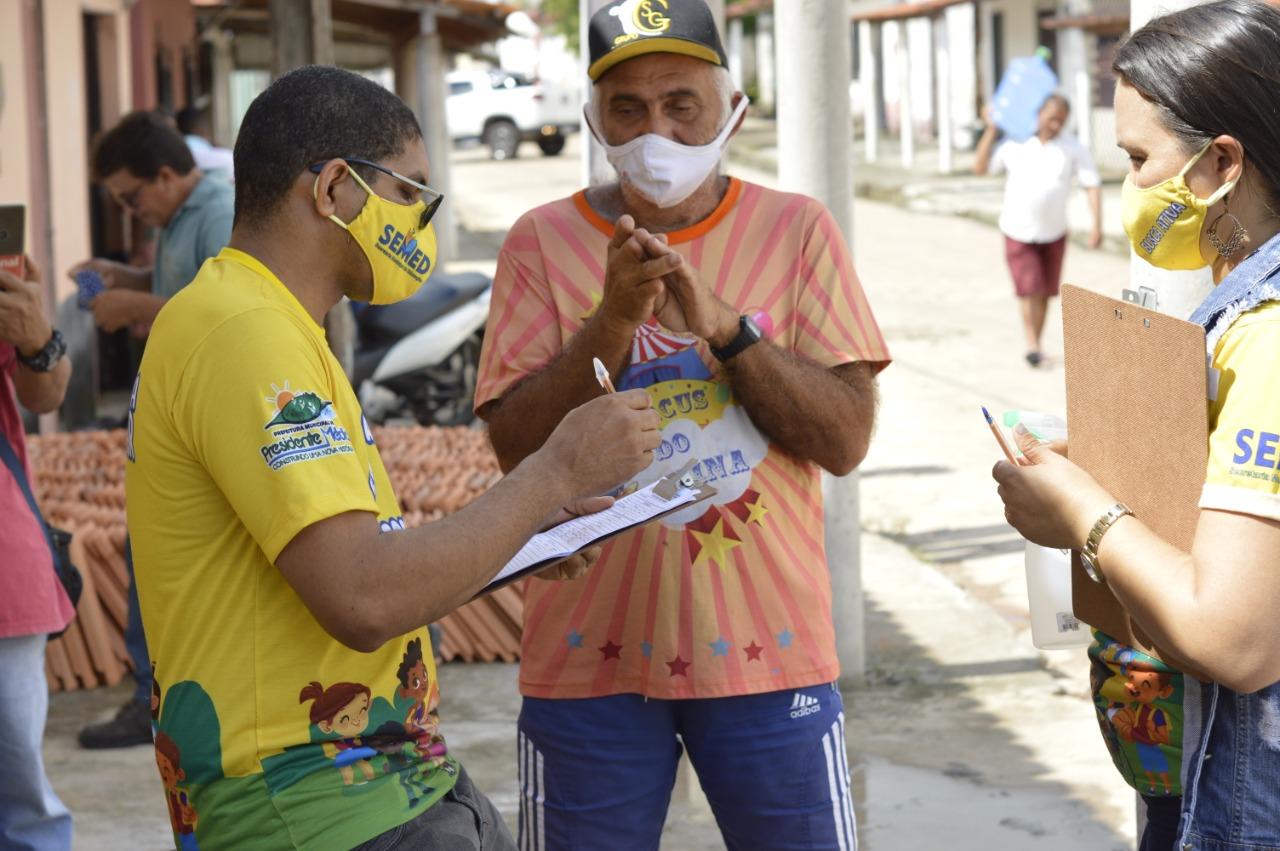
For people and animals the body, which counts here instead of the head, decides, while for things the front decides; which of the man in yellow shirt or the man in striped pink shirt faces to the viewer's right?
the man in yellow shirt

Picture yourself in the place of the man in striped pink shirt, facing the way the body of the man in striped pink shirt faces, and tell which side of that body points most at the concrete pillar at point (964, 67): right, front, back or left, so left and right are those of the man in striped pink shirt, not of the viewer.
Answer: back

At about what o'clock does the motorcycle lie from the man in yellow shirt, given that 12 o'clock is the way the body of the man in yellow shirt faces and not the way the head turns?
The motorcycle is roughly at 9 o'clock from the man in yellow shirt.

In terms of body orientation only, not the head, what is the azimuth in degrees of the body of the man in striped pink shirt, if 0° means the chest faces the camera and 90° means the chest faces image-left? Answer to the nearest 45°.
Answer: approximately 0°

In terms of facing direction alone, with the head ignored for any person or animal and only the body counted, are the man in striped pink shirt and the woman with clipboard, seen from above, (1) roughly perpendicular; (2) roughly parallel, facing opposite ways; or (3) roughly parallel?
roughly perpendicular

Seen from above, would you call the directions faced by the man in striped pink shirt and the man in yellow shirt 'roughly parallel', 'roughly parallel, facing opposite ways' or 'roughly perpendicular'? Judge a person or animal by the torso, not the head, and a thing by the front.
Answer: roughly perpendicular

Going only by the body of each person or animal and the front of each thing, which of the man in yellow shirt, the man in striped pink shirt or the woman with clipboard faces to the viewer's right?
the man in yellow shirt

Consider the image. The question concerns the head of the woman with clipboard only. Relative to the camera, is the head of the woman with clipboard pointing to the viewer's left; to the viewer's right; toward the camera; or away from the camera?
to the viewer's left

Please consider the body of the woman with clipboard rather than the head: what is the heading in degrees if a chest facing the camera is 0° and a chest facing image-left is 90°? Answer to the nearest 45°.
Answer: approximately 90°

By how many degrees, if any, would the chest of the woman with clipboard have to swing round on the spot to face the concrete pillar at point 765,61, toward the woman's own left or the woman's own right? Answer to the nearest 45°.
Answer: approximately 90° to the woman's own right

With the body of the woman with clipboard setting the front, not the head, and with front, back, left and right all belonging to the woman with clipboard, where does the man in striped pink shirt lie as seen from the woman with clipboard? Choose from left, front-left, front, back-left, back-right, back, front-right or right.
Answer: front-right

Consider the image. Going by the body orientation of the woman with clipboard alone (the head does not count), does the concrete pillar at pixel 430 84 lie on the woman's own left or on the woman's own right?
on the woman's own right

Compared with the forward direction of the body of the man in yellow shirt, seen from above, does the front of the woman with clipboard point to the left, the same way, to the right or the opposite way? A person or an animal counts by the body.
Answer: the opposite way

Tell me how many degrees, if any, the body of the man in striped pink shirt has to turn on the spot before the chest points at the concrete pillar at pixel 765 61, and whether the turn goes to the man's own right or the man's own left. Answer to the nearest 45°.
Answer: approximately 180°

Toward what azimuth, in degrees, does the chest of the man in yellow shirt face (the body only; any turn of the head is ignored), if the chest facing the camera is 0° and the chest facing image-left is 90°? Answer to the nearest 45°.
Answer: approximately 270°
